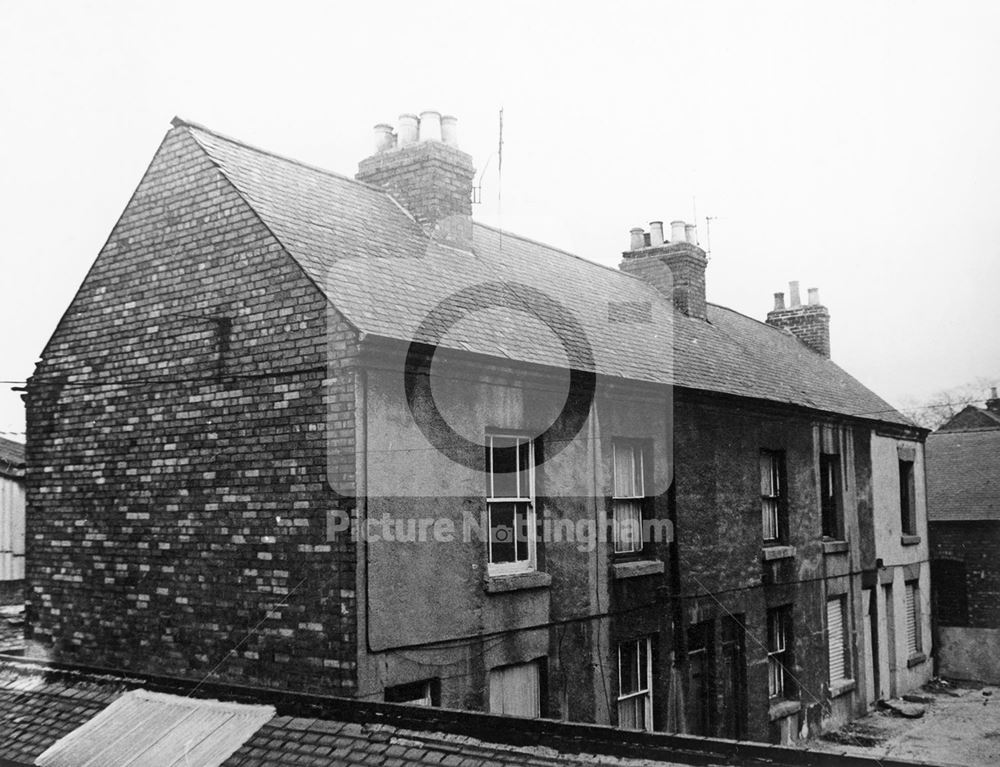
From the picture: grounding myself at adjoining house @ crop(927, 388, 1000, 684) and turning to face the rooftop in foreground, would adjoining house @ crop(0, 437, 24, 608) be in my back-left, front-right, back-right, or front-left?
front-right

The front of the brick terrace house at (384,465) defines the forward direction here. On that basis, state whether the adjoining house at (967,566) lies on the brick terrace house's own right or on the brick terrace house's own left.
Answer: on the brick terrace house's own left

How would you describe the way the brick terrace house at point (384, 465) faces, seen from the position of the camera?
facing the viewer and to the right of the viewer

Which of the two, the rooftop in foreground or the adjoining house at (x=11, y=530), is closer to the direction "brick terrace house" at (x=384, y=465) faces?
the rooftop in foreground

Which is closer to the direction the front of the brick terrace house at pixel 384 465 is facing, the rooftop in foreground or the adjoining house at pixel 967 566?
the rooftop in foreground
